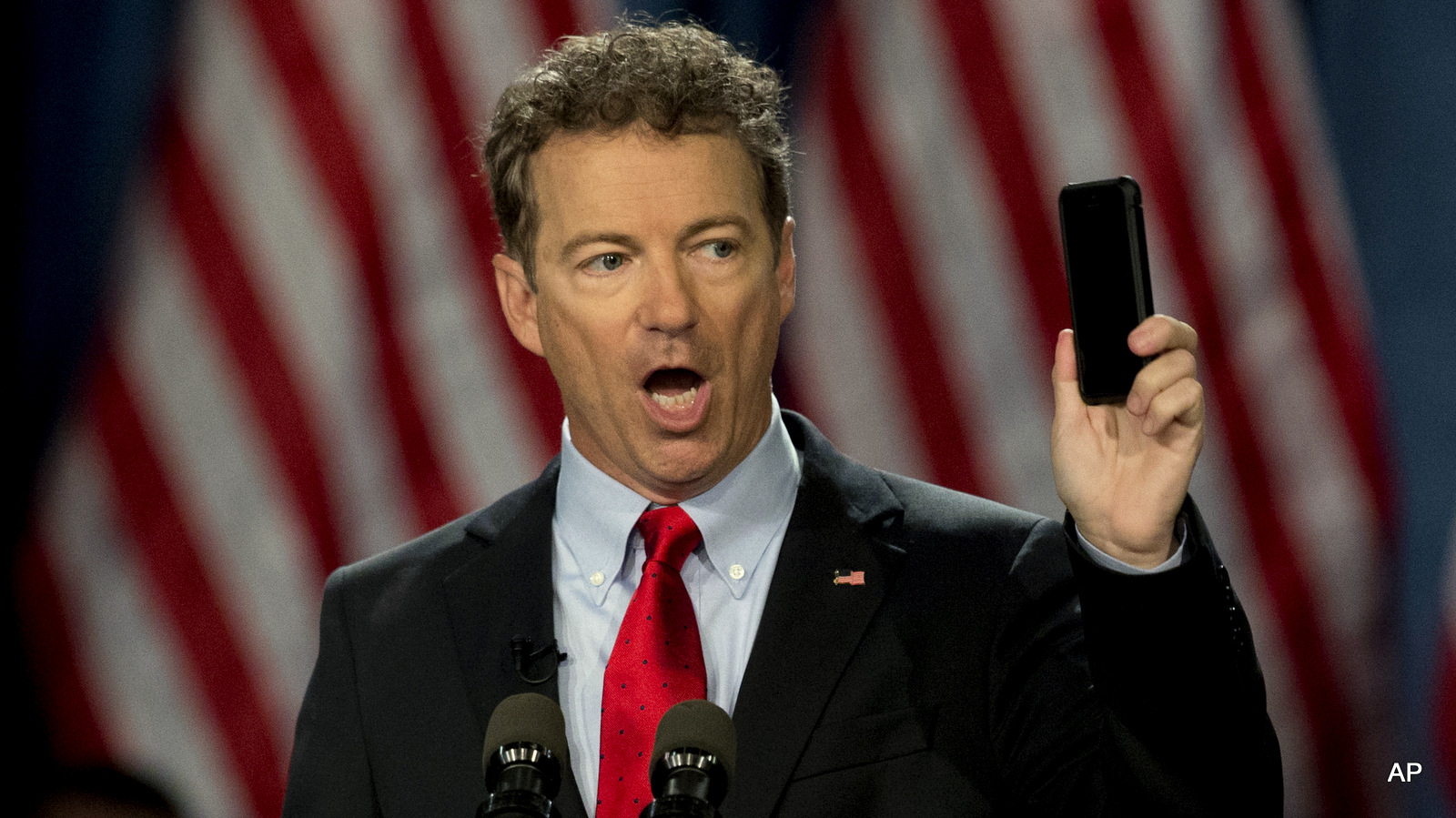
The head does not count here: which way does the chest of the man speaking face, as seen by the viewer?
toward the camera

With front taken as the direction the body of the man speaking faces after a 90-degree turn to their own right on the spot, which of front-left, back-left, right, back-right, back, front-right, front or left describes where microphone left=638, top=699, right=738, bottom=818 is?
left

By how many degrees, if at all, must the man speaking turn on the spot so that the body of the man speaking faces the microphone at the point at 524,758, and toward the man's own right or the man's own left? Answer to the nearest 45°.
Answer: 0° — they already face it
